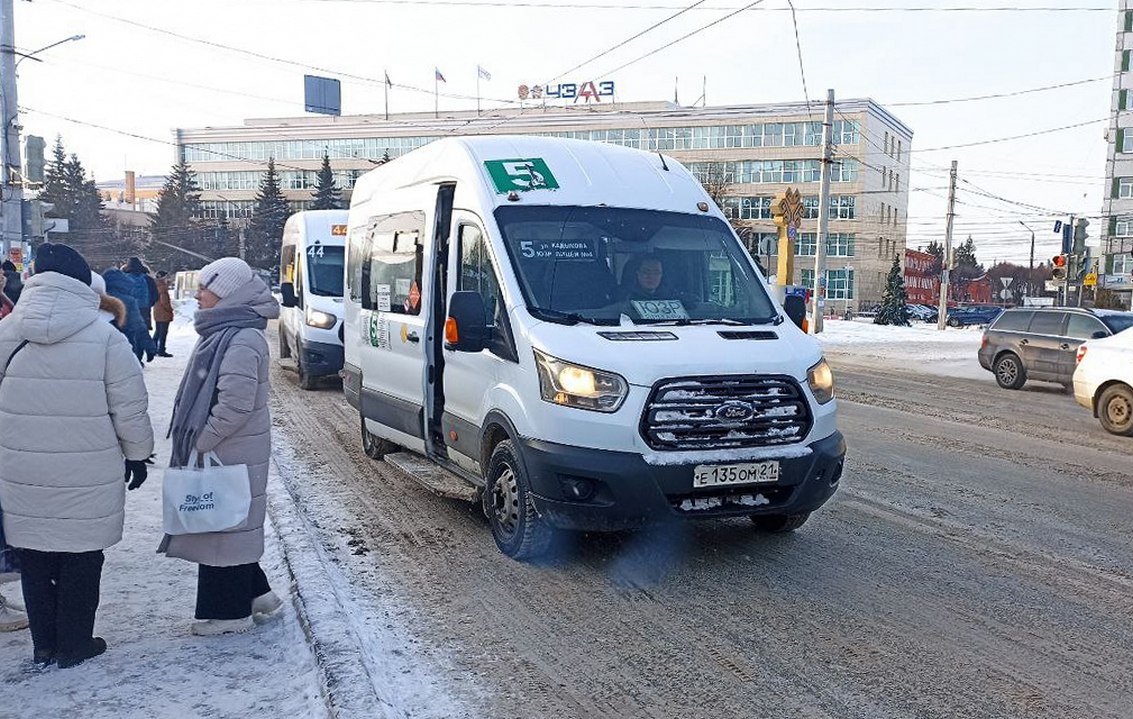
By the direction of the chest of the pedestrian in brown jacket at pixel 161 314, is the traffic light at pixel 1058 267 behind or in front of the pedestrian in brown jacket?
in front

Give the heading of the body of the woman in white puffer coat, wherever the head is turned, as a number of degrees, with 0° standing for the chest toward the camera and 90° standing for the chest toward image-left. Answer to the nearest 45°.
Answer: approximately 180°

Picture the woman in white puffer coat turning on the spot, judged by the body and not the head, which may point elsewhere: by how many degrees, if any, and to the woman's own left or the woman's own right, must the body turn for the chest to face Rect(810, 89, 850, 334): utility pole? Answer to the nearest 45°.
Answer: approximately 45° to the woman's own right

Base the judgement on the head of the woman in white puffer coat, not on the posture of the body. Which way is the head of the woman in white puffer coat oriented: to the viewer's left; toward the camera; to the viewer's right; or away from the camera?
away from the camera

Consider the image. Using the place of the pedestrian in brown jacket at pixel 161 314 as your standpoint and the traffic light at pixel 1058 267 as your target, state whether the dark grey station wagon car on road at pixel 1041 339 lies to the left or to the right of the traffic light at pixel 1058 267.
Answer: right

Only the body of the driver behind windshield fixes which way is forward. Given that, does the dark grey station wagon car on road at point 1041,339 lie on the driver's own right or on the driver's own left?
on the driver's own left

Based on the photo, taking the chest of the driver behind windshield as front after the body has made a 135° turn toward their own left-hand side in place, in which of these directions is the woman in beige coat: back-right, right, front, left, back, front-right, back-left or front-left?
back-left

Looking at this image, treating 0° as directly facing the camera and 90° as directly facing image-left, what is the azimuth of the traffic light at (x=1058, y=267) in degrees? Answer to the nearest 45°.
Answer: approximately 0°
